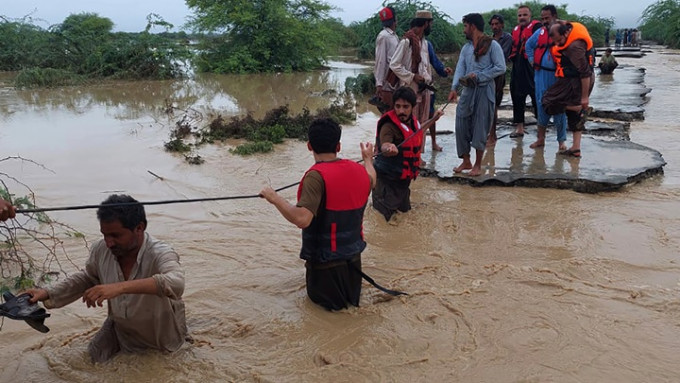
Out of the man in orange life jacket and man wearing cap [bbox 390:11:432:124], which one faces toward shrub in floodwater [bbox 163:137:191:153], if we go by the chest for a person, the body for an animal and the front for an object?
the man in orange life jacket

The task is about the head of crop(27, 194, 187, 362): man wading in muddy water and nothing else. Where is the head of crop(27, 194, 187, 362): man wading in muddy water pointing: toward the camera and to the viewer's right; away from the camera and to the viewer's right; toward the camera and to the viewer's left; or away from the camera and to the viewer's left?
toward the camera and to the viewer's left

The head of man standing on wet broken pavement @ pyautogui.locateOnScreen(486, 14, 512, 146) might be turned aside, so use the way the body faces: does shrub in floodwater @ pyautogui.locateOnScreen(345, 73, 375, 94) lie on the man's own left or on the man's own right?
on the man's own right

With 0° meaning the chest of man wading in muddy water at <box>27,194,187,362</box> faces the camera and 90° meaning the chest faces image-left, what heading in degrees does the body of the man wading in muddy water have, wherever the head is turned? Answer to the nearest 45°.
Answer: approximately 45°

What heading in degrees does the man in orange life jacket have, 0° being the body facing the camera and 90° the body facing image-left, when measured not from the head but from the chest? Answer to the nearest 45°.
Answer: approximately 90°

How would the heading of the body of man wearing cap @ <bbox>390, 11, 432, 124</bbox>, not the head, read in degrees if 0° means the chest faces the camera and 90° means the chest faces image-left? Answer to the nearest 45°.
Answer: approximately 315°

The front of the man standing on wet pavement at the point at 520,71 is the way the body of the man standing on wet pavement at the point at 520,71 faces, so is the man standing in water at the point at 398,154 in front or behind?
in front

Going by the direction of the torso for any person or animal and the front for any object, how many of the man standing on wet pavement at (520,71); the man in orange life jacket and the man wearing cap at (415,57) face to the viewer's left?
1

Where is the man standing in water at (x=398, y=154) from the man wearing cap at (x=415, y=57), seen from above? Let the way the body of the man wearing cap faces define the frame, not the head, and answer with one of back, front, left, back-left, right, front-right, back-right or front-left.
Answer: front-right

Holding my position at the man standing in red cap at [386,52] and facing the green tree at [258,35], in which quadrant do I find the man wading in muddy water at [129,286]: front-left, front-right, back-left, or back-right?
back-left

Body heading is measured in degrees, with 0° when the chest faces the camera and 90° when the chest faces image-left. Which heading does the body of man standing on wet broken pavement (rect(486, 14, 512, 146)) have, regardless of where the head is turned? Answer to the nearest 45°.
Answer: approximately 45°

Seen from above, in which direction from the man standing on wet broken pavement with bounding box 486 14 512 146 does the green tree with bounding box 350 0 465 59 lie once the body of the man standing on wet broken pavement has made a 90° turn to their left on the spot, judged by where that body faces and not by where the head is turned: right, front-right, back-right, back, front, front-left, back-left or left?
back-left

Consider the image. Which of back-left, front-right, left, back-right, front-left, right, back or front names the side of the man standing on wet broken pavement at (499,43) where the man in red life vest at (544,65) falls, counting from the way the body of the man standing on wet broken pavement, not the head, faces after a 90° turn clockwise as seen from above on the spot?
back
